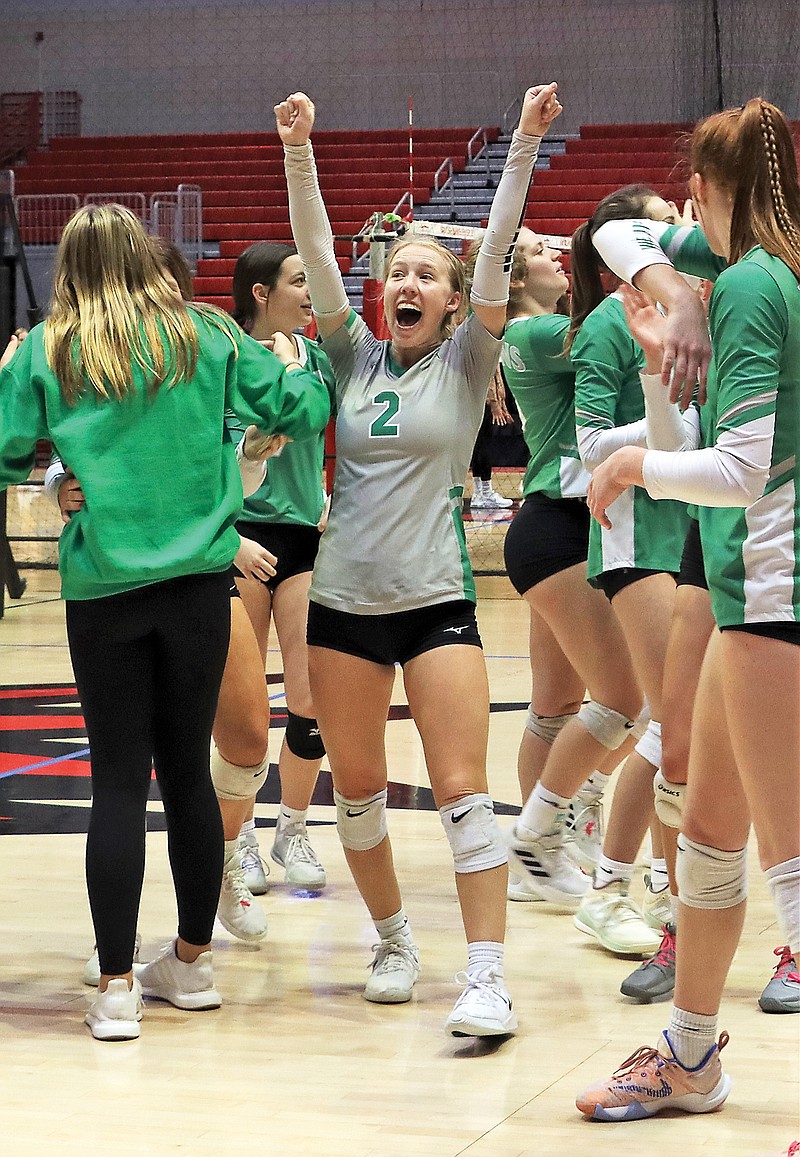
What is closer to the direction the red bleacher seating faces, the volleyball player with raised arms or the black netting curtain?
the volleyball player with raised arms

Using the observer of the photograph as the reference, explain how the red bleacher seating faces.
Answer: facing the viewer

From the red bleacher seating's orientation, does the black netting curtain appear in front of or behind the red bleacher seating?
in front

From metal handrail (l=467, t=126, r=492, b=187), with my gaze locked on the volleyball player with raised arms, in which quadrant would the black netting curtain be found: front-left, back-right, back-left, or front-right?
front-left

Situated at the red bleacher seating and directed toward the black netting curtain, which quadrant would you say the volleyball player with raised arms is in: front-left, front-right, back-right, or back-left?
front-right

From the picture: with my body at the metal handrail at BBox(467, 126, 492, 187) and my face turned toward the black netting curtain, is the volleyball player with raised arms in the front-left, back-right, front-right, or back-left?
front-right

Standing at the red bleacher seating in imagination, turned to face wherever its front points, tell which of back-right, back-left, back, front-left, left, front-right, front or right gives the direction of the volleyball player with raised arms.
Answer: front

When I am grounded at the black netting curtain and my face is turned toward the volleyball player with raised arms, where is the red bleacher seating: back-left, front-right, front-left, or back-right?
back-right
